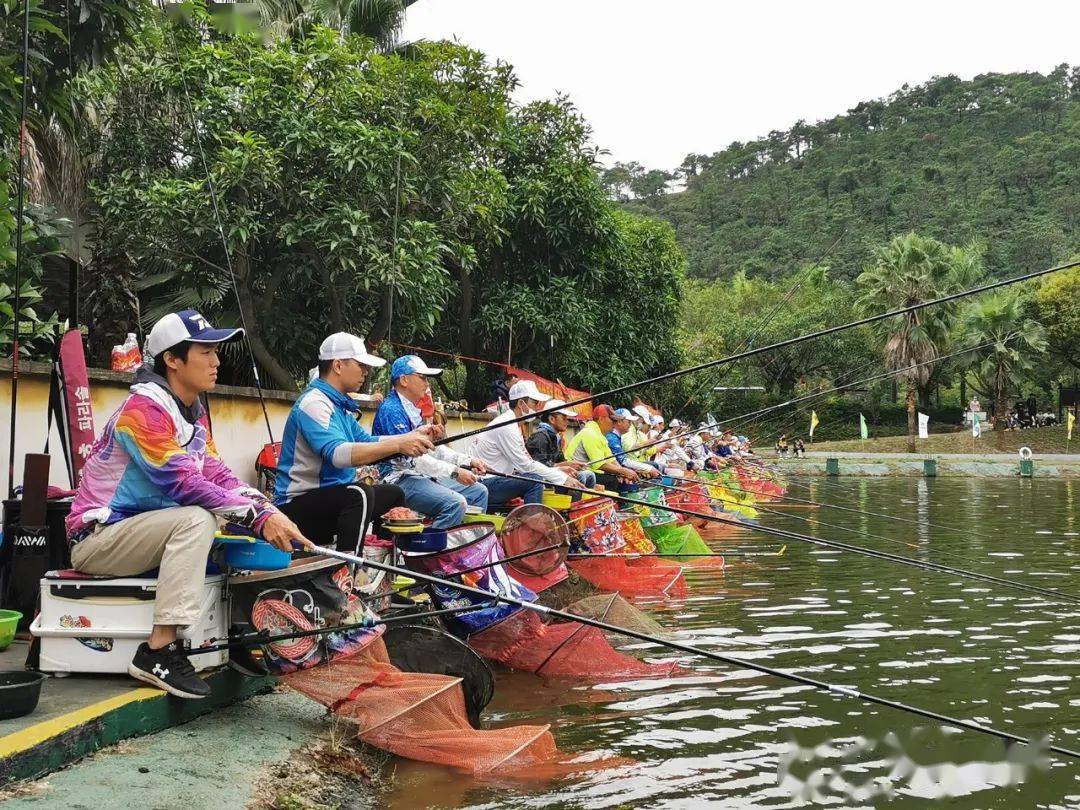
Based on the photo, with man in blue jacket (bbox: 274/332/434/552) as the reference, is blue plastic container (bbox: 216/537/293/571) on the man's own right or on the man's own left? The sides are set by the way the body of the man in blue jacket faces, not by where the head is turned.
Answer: on the man's own right

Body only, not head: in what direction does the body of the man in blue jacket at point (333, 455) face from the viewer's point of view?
to the viewer's right

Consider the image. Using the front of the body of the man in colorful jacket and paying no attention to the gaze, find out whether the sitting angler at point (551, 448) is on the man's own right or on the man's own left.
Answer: on the man's own left

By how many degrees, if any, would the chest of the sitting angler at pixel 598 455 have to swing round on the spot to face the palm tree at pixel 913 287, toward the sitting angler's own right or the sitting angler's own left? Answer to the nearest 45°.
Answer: approximately 90° to the sitting angler's own left

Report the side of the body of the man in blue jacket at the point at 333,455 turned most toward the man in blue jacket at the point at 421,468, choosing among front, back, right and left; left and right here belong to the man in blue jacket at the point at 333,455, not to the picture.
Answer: left

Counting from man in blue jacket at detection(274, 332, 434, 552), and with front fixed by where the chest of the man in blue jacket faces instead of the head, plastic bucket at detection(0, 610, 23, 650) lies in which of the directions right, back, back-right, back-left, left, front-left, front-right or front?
back

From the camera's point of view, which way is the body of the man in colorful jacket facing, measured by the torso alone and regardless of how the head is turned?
to the viewer's right

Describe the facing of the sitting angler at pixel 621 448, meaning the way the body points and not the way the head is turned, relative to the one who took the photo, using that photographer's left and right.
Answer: facing to the right of the viewer

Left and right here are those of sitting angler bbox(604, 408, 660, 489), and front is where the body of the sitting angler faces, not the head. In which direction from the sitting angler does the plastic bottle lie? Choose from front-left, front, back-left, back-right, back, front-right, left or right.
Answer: back-right

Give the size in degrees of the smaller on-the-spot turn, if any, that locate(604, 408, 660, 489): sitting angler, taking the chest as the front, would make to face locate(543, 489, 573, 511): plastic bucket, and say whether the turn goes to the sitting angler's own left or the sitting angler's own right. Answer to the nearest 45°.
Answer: approximately 90° to the sitting angler's own right

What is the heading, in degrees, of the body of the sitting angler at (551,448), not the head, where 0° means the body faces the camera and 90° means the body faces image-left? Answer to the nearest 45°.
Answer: approximately 270°

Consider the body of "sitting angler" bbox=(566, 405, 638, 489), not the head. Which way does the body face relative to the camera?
to the viewer's right

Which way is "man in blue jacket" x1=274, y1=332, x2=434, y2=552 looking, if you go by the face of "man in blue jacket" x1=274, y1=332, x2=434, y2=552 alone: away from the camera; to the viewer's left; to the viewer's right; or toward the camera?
to the viewer's right

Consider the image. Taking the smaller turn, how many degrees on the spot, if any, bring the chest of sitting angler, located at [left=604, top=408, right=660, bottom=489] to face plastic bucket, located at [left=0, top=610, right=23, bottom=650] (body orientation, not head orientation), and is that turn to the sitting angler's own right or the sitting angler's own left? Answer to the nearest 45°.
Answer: approximately 90° to the sitting angler's own right

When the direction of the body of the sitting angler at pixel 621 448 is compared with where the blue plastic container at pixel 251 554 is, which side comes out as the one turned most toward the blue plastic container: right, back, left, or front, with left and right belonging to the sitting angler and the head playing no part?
right

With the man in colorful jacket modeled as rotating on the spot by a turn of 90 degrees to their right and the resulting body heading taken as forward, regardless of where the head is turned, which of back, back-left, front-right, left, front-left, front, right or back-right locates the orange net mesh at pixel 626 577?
back-left

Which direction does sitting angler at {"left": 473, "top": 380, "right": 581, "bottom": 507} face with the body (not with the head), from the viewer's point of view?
to the viewer's right

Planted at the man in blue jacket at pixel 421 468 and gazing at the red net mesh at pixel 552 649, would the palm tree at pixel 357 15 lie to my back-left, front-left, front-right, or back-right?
back-left

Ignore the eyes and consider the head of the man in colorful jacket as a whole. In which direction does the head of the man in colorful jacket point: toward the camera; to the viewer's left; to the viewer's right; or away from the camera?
to the viewer's right
